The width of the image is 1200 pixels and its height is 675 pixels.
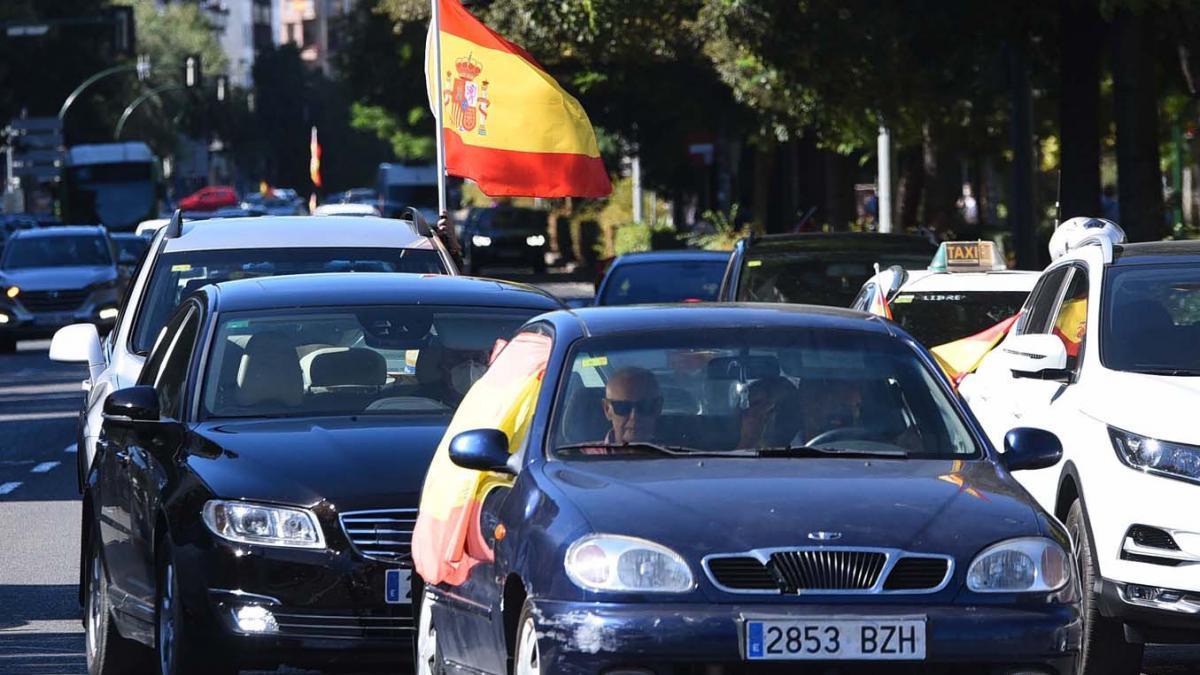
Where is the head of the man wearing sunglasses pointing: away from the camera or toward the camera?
toward the camera

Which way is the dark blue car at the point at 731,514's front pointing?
toward the camera

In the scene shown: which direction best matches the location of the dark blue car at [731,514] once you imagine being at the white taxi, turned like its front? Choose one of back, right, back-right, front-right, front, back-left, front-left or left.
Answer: front

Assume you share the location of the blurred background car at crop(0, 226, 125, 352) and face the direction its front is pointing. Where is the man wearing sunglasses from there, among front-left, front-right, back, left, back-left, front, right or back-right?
front

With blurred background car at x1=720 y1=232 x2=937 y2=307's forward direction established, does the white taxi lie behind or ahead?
ahead

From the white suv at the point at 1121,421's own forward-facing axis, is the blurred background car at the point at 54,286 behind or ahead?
behind

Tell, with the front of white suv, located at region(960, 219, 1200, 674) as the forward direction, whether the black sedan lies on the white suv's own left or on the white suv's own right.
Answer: on the white suv's own right

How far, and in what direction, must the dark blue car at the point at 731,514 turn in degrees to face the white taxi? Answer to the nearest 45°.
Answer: approximately 180°

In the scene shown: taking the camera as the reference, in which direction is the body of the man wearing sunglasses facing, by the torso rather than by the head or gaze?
toward the camera

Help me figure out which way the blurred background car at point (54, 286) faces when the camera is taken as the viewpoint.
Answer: facing the viewer

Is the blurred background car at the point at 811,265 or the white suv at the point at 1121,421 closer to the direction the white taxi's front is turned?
the white suv

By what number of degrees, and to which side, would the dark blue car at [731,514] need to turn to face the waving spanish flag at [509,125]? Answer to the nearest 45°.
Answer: approximately 180°

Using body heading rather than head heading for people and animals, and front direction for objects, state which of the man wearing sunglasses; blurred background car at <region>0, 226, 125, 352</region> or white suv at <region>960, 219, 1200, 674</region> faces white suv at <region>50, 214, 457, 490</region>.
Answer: the blurred background car

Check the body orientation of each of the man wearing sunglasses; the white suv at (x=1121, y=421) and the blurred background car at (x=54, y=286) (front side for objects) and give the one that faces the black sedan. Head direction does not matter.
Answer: the blurred background car

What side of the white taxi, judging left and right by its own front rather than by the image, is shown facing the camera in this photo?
front

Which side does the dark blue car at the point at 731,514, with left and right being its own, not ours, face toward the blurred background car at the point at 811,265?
back
